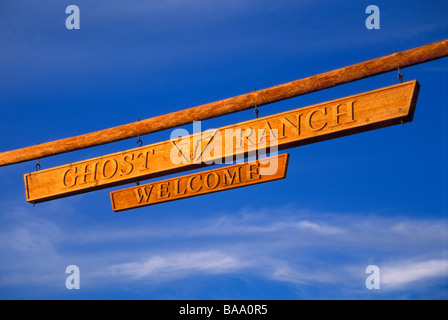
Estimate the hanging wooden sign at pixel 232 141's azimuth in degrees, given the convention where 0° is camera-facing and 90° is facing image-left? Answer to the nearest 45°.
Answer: approximately 45°
